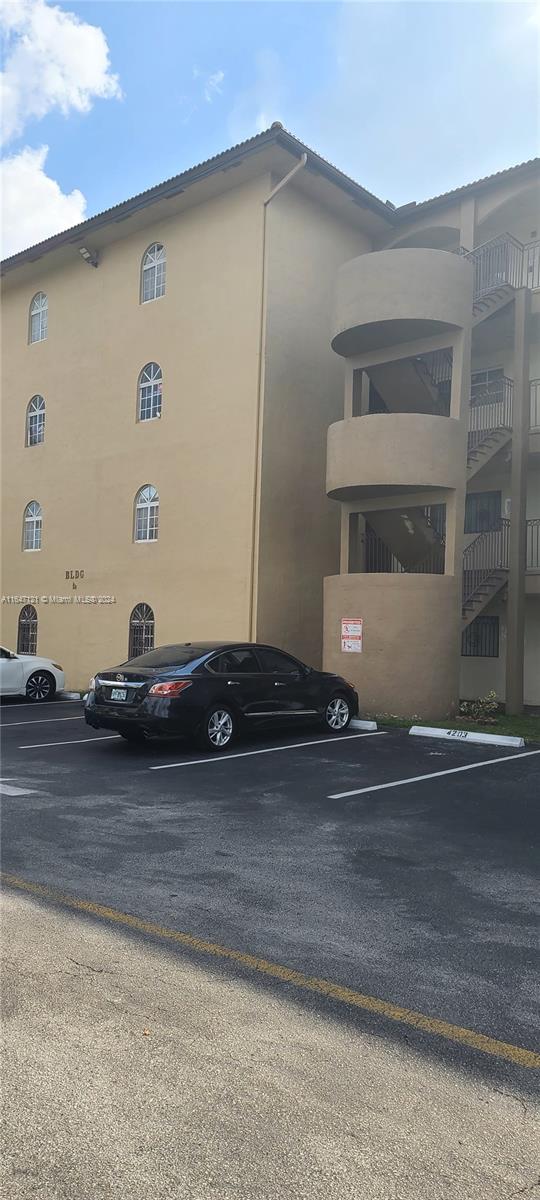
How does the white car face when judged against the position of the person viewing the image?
facing to the right of the viewer

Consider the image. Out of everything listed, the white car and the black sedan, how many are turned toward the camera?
0

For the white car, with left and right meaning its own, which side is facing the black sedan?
right

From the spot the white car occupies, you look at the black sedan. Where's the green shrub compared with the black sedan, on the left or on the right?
left

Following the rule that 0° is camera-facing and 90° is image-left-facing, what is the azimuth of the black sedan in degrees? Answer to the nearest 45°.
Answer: approximately 225°

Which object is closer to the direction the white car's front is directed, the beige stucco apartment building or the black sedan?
the beige stucco apartment building

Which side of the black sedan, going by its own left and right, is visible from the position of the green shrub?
front

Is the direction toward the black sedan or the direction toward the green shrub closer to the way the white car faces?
the green shrub

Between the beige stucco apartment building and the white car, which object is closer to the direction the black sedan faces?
the beige stucco apartment building

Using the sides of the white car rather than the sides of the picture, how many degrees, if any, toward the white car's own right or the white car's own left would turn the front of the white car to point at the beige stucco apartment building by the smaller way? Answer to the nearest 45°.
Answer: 0° — it already faces it

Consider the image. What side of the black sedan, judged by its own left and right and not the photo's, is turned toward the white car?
left
